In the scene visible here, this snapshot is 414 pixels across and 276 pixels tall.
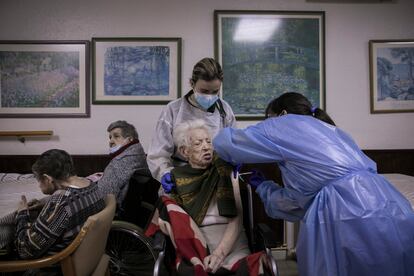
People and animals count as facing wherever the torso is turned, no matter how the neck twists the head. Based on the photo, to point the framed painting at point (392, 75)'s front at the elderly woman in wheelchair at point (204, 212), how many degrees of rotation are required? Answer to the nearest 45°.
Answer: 0° — it already faces them

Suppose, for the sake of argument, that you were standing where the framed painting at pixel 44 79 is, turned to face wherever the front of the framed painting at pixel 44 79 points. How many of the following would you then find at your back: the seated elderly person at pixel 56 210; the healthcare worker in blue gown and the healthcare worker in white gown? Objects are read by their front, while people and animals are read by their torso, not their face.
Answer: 0

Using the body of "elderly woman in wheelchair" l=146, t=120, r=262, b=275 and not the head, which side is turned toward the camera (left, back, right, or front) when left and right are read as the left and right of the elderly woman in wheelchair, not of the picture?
front

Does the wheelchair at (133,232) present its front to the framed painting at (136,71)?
no

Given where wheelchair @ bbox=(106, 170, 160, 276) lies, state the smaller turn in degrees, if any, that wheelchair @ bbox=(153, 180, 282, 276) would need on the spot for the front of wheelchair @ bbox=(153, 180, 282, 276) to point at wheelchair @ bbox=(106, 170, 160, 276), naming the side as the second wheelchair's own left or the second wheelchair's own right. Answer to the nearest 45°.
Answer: approximately 135° to the second wheelchair's own right

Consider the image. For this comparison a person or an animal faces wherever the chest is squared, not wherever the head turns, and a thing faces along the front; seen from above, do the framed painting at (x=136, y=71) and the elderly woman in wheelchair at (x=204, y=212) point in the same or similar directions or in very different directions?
same or similar directions

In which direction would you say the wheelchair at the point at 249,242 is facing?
toward the camera

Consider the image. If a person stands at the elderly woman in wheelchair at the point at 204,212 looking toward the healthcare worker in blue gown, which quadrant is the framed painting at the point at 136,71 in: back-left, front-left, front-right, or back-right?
back-left

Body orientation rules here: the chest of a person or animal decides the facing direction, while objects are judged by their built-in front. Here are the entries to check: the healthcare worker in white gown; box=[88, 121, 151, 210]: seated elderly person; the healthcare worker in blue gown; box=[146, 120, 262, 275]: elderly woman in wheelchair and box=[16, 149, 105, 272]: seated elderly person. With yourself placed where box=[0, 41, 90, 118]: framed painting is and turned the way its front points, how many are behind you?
0

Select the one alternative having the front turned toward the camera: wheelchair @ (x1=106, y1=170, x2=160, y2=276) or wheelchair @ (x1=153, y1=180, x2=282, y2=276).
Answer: wheelchair @ (x1=153, y1=180, x2=282, y2=276)
